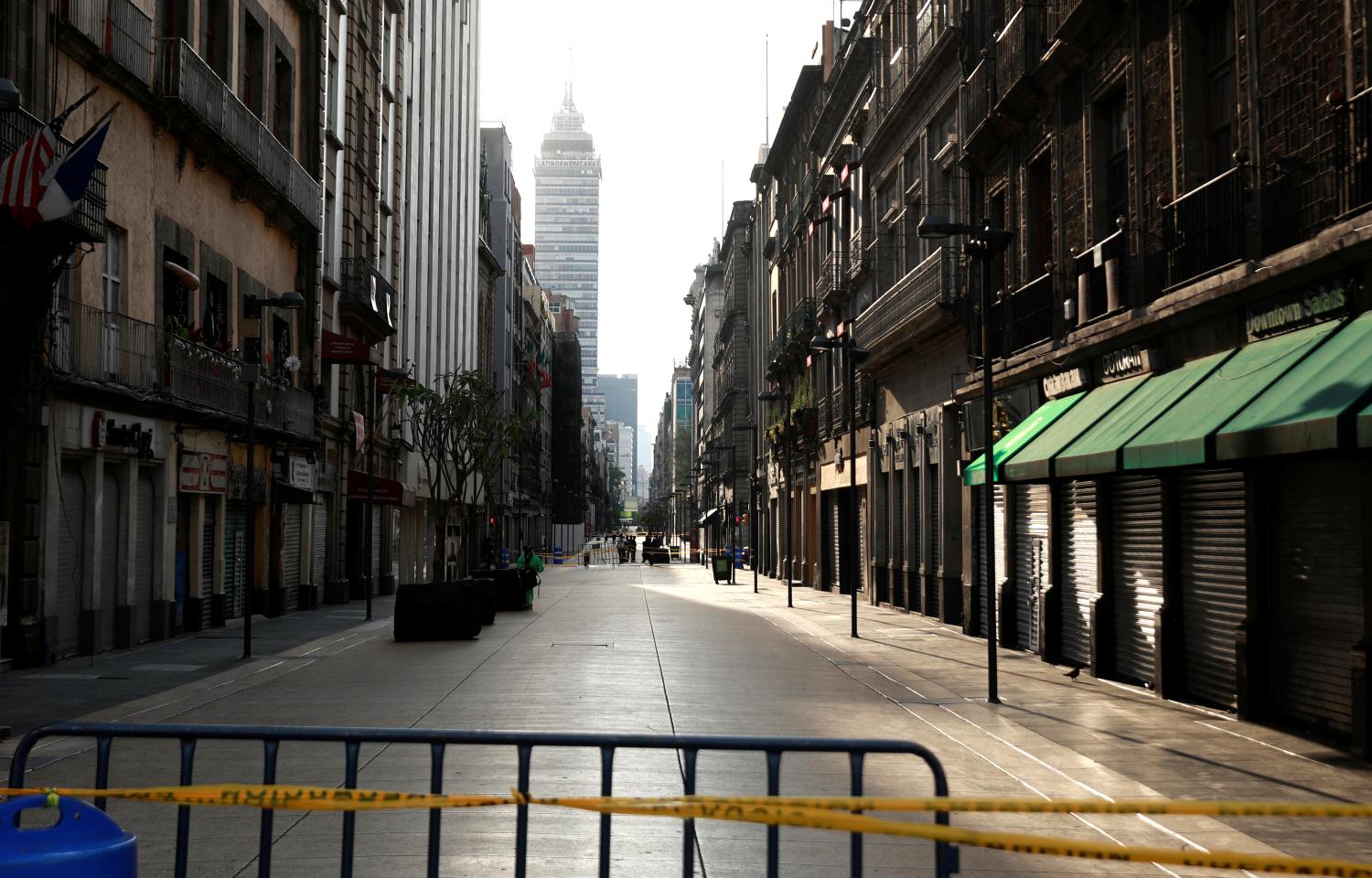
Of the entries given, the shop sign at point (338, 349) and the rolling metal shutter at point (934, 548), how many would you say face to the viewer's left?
1

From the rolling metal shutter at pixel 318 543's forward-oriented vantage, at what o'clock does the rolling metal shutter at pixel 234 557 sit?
the rolling metal shutter at pixel 234 557 is roughly at 2 o'clock from the rolling metal shutter at pixel 318 543.

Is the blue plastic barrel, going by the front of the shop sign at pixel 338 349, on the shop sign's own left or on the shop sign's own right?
on the shop sign's own right

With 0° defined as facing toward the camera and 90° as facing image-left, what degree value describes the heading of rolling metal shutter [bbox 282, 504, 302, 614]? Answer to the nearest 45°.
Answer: approximately 315°

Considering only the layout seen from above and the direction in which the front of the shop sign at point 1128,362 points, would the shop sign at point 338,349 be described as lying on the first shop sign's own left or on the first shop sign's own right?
on the first shop sign's own right

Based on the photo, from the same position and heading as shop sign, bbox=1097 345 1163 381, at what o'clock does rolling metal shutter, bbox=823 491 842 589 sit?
The rolling metal shutter is roughly at 4 o'clock from the shop sign.

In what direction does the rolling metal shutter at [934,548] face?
to the viewer's left

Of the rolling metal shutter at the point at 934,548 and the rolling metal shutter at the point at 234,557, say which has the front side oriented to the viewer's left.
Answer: the rolling metal shutter at the point at 934,548

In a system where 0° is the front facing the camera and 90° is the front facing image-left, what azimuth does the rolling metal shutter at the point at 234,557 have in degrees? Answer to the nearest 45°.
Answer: approximately 315°
